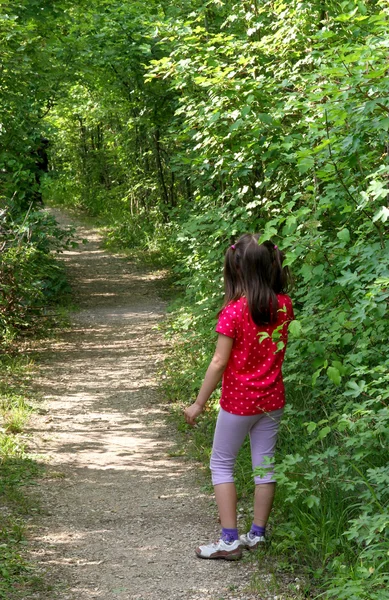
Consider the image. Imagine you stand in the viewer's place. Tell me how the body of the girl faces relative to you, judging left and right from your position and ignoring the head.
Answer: facing away from the viewer and to the left of the viewer
